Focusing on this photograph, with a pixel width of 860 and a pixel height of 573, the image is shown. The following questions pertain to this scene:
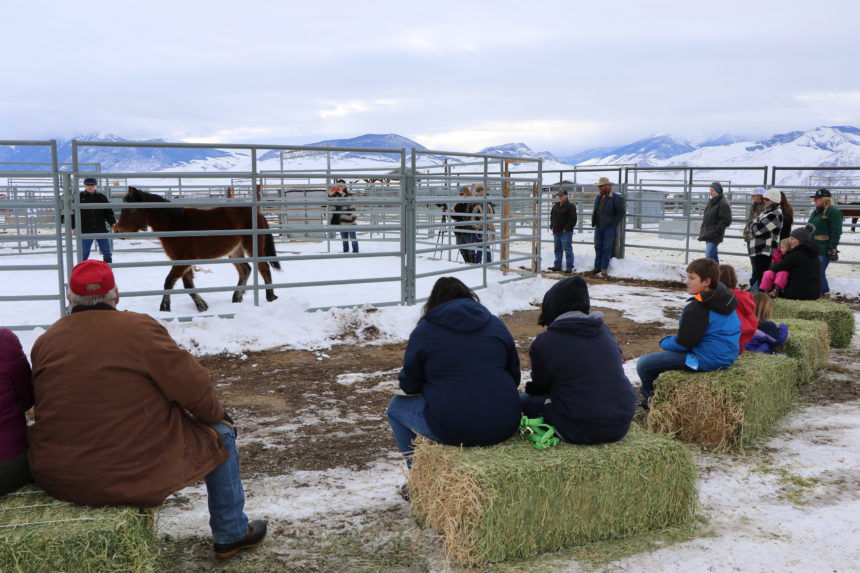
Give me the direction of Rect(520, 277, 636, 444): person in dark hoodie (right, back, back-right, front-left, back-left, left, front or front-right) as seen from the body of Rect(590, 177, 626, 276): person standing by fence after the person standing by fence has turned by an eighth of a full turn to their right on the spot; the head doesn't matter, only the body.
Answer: left

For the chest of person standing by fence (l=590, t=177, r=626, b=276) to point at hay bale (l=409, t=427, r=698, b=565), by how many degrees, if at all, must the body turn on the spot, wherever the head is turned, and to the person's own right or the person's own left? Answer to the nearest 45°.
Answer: approximately 45° to the person's own left

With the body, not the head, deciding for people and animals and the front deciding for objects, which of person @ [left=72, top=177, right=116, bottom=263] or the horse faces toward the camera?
the person

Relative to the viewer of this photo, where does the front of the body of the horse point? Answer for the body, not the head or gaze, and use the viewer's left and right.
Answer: facing to the left of the viewer

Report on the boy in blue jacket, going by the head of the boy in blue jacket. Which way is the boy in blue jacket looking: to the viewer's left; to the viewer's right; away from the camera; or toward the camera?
to the viewer's left

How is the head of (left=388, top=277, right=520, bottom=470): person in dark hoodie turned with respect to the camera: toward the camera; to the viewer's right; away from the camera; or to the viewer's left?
away from the camera

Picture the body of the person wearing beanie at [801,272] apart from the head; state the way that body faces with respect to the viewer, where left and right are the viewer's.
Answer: facing to the left of the viewer

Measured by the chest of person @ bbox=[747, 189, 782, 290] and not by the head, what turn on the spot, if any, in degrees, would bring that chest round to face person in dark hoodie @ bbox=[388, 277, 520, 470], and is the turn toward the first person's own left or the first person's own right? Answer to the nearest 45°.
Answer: approximately 90° to the first person's own left

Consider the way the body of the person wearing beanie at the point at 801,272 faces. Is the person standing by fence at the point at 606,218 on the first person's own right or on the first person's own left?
on the first person's own right

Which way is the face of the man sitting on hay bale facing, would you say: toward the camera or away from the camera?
away from the camera

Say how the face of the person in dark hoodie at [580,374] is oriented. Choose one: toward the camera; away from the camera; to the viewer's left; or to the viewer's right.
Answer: away from the camera

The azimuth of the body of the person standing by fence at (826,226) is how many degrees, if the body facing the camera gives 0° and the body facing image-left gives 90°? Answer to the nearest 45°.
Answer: approximately 45°

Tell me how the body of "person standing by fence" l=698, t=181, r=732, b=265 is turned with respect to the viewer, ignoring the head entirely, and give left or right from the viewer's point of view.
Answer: facing the viewer and to the left of the viewer
